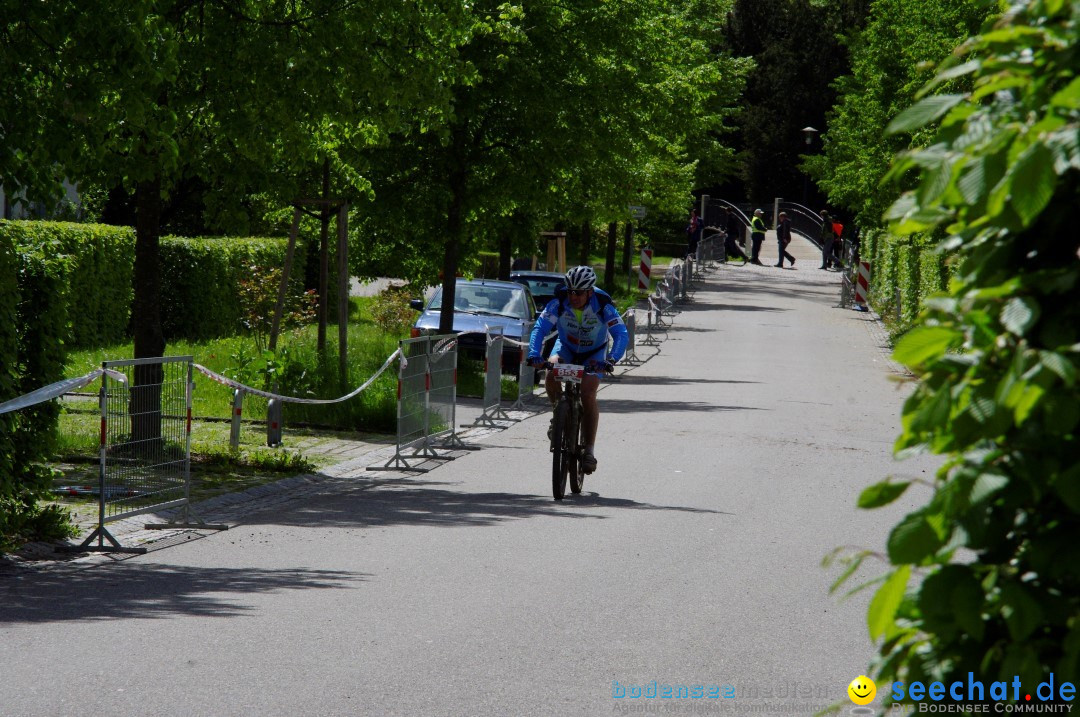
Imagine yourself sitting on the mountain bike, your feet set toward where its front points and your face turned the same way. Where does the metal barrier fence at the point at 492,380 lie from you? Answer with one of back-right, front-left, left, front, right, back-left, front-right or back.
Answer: back

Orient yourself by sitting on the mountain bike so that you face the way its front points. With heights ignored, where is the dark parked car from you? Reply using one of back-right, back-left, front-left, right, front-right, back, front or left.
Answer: back

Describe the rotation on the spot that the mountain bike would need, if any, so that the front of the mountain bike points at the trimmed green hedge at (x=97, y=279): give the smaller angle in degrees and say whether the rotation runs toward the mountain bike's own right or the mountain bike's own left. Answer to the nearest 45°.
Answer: approximately 135° to the mountain bike's own right

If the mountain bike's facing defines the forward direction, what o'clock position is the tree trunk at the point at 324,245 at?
The tree trunk is roughly at 5 o'clock from the mountain bike.

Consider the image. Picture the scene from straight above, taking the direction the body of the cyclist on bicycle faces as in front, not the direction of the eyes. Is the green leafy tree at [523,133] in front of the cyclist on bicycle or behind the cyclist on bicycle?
behind

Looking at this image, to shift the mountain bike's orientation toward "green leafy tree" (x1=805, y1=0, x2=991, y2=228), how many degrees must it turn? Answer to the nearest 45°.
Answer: approximately 180°

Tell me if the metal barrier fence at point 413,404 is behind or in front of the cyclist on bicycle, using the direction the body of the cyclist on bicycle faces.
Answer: behind

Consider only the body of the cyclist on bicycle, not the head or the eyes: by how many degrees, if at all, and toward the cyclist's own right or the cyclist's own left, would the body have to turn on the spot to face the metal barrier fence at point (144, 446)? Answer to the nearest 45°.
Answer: approximately 45° to the cyclist's own right

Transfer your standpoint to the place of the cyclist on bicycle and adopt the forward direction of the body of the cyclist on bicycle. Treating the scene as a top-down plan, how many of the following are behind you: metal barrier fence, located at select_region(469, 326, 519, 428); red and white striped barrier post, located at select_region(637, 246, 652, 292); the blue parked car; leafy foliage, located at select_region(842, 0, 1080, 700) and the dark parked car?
4

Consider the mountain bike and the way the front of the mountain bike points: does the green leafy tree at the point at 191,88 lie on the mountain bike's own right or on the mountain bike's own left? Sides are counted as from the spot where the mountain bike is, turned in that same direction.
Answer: on the mountain bike's own right

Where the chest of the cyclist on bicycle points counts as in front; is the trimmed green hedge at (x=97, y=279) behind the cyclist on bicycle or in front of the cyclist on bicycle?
behind

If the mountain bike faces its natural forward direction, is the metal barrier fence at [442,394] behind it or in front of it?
behind
